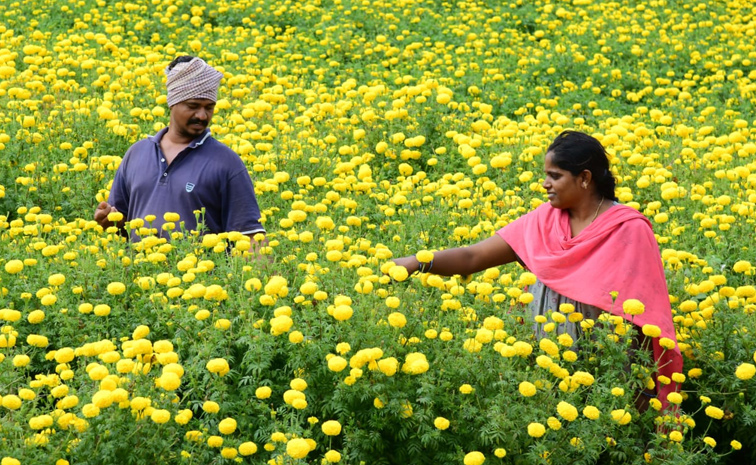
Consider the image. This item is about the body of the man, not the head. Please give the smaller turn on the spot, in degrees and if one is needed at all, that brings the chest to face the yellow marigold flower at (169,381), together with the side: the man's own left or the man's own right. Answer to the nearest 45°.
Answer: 0° — they already face it

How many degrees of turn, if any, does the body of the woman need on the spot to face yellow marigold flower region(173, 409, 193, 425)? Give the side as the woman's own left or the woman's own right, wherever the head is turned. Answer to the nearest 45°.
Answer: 0° — they already face it

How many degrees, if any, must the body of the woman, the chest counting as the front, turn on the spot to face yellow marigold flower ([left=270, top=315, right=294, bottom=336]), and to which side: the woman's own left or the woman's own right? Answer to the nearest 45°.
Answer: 0° — they already face it

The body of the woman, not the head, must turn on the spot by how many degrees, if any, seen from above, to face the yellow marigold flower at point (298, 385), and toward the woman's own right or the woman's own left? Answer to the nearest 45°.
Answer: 0° — they already face it

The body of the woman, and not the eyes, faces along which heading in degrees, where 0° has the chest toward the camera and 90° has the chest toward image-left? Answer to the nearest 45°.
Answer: approximately 45°

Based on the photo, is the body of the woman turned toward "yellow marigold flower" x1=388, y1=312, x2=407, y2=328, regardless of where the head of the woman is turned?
yes

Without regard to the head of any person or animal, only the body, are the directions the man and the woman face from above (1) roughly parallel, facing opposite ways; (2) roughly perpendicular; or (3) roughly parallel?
roughly perpendicular

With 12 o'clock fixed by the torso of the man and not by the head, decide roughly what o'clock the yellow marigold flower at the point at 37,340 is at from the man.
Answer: The yellow marigold flower is roughly at 1 o'clock from the man.
